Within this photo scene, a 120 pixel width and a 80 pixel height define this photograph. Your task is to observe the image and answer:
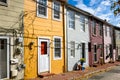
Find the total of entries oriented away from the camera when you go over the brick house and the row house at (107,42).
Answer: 0

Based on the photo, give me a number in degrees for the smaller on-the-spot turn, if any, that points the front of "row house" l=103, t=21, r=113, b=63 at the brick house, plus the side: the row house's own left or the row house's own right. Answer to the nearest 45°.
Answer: approximately 45° to the row house's own right

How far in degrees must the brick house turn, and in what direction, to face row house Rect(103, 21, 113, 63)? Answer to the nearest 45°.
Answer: approximately 135° to its left

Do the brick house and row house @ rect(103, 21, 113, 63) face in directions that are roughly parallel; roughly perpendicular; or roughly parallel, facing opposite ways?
roughly parallel

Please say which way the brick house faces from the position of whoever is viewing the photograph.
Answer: facing the viewer and to the right of the viewer

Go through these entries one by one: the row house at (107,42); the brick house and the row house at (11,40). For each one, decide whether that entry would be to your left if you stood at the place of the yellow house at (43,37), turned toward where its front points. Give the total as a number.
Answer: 2

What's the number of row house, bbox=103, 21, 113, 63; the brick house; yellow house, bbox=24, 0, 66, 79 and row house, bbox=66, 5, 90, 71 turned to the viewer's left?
0

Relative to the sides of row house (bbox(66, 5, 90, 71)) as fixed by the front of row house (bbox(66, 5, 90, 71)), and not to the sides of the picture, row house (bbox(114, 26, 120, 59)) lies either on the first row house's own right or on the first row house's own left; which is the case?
on the first row house's own left

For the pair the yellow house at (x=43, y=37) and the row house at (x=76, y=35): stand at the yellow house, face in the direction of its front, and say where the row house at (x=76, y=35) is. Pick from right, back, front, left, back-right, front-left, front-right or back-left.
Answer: left

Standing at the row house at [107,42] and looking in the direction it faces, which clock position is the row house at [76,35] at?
the row house at [76,35] is roughly at 2 o'clock from the row house at [107,42].

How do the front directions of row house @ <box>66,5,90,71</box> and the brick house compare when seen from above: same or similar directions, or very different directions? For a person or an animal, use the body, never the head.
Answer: same or similar directions

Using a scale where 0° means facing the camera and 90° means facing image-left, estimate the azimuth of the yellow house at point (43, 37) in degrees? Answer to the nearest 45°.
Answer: approximately 315°

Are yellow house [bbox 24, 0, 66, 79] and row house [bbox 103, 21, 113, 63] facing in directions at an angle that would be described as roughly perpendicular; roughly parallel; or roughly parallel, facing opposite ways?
roughly parallel
